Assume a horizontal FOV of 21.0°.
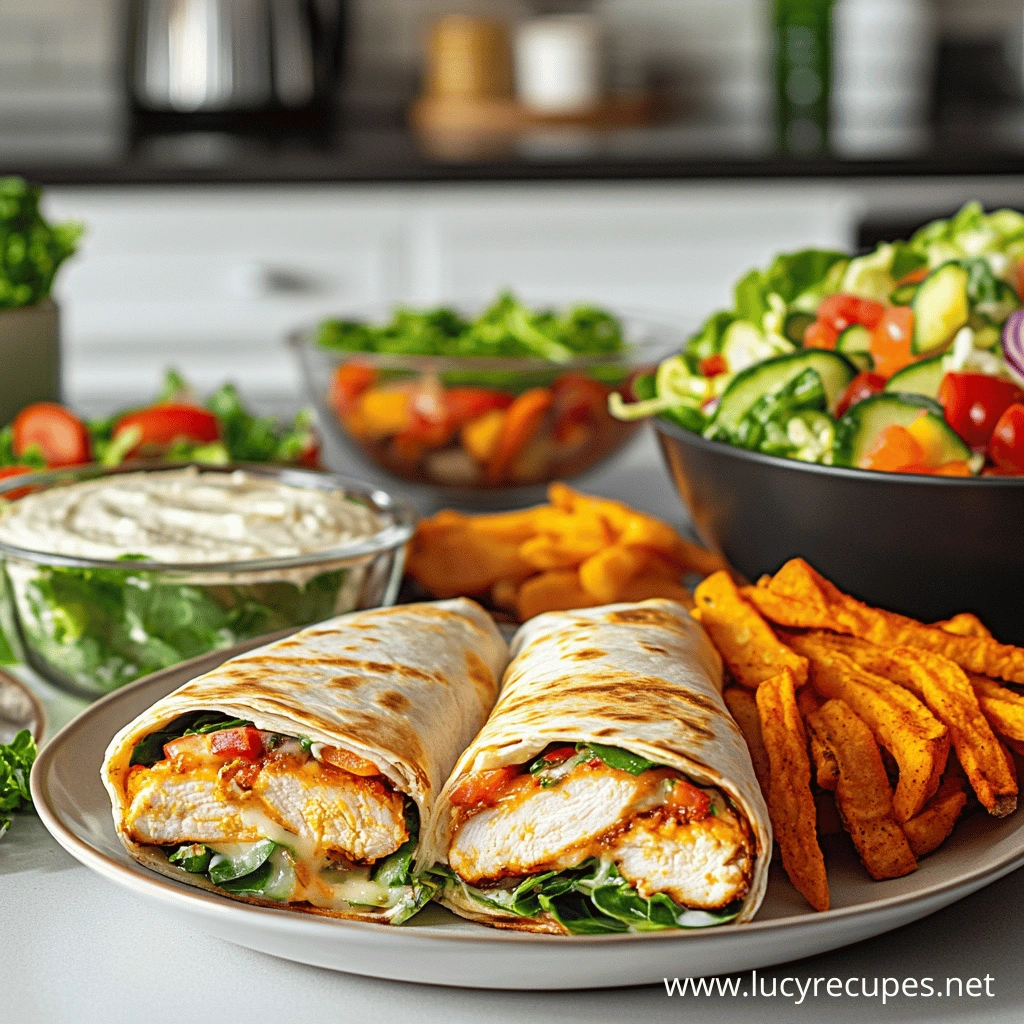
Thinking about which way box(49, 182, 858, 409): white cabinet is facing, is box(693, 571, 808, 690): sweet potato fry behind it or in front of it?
in front

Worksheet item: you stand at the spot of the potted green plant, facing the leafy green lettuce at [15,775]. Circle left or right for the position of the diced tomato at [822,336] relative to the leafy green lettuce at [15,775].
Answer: left

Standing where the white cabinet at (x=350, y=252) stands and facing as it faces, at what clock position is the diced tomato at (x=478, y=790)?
The diced tomato is roughly at 12 o'clock from the white cabinet.

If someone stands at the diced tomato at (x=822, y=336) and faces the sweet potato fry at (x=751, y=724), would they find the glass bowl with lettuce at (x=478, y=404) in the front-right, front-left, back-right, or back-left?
back-right

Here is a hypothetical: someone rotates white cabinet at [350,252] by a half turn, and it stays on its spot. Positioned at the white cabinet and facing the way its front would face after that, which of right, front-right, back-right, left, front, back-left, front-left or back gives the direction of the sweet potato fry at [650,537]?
back

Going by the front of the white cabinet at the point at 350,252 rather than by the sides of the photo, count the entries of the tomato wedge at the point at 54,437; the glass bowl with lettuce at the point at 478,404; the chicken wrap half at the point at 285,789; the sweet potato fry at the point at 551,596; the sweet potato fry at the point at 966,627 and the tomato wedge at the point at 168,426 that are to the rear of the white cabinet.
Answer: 0

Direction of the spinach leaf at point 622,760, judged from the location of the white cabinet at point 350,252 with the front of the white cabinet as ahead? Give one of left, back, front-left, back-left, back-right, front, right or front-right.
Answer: front

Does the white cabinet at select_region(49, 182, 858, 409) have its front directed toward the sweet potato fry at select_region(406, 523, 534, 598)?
yes

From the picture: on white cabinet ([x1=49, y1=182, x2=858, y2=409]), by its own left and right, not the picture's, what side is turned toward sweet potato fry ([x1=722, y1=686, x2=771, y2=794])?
front

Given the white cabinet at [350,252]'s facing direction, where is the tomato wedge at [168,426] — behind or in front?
in front

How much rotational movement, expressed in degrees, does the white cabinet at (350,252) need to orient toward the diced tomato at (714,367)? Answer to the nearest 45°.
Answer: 0° — it already faces it

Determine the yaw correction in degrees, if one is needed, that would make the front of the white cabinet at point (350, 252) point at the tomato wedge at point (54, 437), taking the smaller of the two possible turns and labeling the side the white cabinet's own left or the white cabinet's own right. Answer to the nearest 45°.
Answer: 0° — it already faces it

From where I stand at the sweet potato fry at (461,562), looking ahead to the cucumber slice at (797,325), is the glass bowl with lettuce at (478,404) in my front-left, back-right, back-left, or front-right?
front-left

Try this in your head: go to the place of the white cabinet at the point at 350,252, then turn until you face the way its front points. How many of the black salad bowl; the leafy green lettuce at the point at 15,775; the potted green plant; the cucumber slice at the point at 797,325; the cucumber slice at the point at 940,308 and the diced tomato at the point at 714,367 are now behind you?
0

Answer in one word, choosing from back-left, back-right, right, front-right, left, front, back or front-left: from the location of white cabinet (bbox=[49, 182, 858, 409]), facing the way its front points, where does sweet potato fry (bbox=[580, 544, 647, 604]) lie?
front

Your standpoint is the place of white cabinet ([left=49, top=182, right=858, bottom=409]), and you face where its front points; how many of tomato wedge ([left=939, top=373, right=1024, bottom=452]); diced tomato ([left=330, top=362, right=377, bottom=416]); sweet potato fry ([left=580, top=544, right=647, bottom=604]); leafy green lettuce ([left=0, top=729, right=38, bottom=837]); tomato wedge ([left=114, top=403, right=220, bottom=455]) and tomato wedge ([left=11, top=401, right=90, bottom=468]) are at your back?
0

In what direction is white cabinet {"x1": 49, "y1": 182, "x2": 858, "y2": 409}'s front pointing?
toward the camera

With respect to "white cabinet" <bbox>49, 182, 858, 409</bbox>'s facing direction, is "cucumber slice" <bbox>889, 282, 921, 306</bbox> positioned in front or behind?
in front

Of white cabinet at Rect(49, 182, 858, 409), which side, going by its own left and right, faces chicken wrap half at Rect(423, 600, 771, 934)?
front
